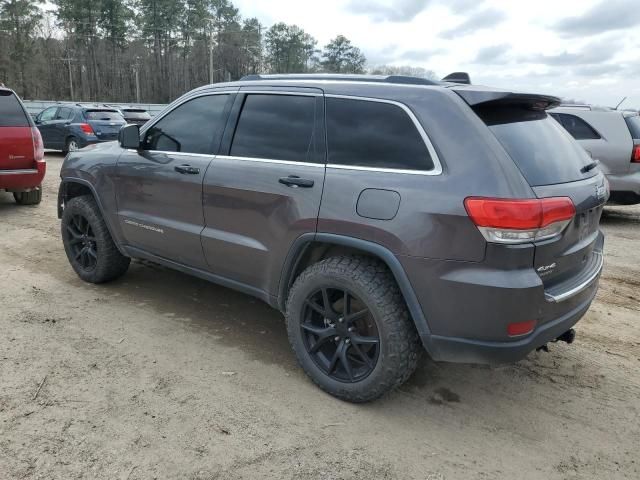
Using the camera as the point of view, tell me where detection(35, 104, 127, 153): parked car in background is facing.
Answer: facing away from the viewer and to the left of the viewer

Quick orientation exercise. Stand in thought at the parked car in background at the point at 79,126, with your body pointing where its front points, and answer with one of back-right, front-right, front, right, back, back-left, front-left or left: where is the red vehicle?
back-left

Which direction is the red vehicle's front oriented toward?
away from the camera

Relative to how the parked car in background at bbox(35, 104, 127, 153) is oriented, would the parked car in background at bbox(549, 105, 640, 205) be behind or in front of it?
behind

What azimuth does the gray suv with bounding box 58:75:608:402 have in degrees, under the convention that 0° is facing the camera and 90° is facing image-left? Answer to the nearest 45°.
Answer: approximately 135°

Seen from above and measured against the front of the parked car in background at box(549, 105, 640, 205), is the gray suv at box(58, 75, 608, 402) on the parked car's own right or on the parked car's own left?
on the parked car's own left

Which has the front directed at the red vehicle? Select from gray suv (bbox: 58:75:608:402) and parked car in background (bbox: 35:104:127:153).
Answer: the gray suv

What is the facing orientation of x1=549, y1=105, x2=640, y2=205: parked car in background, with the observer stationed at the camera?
facing away from the viewer and to the left of the viewer

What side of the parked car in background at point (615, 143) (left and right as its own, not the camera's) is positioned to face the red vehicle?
left

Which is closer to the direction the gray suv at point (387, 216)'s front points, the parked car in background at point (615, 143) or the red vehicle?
the red vehicle
